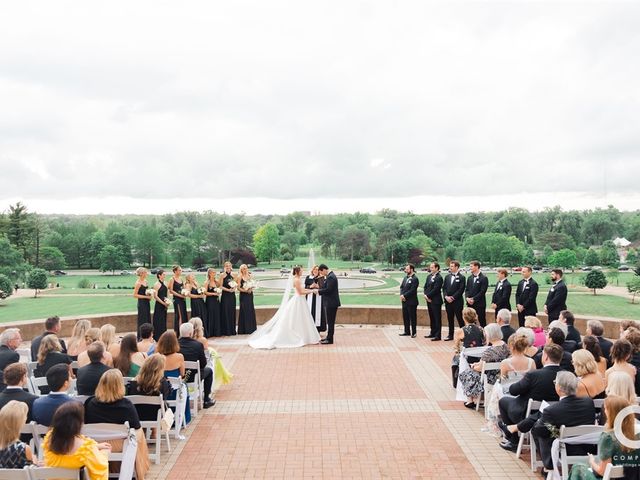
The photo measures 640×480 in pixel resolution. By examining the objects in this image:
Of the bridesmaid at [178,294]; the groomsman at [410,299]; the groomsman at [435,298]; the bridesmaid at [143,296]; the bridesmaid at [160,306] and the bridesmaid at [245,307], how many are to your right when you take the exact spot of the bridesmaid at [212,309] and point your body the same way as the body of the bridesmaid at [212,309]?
3

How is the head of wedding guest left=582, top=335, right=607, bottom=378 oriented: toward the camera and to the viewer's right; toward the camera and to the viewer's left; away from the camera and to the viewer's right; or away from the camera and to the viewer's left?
away from the camera and to the viewer's left

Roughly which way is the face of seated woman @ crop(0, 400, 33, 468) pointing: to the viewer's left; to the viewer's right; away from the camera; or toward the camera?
away from the camera

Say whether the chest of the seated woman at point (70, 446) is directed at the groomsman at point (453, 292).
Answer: yes

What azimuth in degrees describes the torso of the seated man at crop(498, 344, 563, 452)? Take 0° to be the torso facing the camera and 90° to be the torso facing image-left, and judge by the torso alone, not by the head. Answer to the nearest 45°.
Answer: approximately 135°

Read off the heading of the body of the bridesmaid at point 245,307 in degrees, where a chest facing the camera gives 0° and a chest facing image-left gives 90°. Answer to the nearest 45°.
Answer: approximately 315°

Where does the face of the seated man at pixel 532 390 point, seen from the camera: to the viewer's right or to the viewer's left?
to the viewer's left
